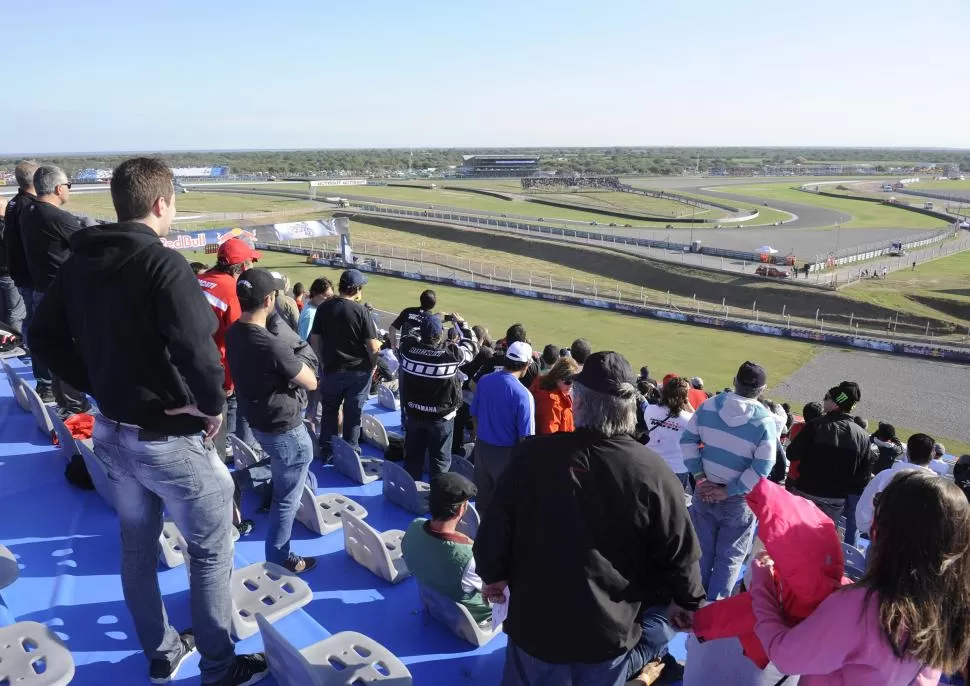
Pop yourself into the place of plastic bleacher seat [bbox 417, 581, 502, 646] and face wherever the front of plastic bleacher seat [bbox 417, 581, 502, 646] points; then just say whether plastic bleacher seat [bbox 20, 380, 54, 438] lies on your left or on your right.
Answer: on your left

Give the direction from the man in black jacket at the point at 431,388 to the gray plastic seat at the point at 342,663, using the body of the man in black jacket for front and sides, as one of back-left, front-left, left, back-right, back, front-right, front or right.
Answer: back

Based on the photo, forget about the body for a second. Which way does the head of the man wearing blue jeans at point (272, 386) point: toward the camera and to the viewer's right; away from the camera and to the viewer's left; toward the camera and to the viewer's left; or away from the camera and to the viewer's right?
away from the camera and to the viewer's right

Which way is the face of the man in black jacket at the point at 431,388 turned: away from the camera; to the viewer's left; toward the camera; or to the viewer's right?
away from the camera

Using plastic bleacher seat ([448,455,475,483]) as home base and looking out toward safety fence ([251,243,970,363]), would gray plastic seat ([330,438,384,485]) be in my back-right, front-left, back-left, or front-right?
back-left

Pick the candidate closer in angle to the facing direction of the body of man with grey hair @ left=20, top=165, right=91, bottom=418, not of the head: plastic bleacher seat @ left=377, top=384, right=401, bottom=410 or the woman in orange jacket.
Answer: the plastic bleacher seat

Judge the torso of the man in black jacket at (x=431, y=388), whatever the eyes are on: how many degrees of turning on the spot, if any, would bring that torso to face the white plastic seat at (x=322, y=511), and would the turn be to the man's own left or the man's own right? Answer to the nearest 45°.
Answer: approximately 135° to the man's own left

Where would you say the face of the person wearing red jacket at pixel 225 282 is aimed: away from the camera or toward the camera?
away from the camera

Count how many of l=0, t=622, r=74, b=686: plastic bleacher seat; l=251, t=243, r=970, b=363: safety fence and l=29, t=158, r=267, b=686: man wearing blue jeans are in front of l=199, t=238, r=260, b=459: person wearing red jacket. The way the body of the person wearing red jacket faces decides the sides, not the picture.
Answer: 1

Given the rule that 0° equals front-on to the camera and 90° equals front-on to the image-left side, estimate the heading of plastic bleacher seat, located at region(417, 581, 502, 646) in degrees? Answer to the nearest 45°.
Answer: approximately 225°

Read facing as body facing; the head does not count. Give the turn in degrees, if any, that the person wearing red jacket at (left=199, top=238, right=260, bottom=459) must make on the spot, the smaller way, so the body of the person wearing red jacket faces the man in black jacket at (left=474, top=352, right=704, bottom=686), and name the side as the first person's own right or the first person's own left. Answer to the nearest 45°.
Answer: approximately 135° to the first person's own right

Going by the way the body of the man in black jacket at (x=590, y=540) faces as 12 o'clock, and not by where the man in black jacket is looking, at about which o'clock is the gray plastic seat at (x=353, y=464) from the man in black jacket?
The gray plastic seat is roughly at 11 o'clock from the man in black jacket.

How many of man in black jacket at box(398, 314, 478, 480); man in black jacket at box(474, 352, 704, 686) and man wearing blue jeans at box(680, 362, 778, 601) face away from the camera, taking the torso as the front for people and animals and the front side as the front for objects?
3
